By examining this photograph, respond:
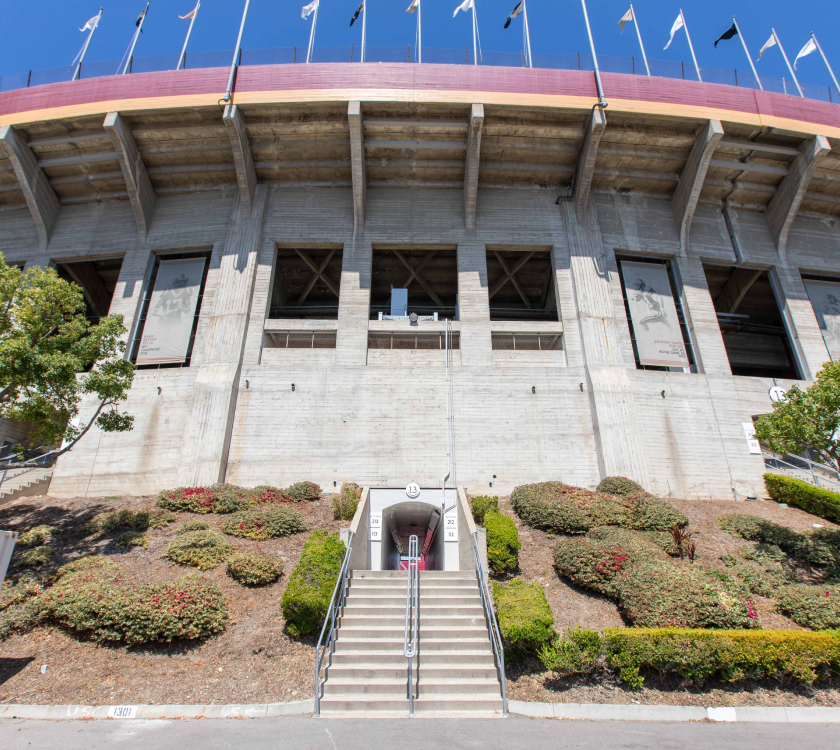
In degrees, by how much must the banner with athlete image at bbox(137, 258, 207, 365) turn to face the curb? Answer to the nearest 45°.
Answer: approximately 45° to its left

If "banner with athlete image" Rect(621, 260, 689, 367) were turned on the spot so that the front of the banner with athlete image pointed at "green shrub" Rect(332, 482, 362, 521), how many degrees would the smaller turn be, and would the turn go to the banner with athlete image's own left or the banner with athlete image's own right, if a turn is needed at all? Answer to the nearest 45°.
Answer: approximately 45° to the banner with athlete image's own right

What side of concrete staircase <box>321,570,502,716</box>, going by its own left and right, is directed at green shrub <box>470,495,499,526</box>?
back

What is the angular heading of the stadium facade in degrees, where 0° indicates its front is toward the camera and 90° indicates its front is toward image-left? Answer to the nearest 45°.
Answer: approximately 0°

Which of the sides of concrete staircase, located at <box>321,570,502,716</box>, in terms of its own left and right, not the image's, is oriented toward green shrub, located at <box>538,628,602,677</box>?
left
